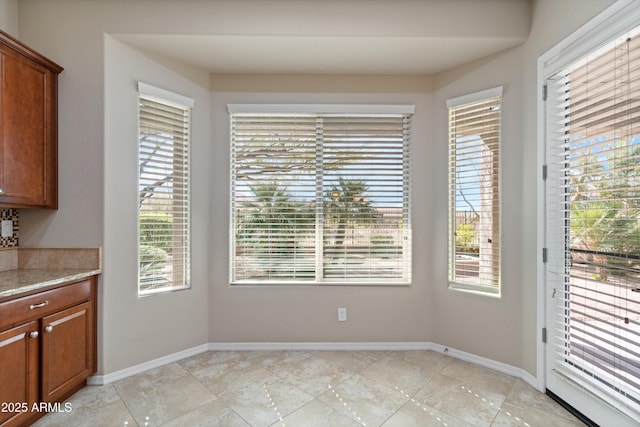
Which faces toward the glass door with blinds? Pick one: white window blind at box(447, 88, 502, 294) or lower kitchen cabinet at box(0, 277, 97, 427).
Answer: the lower kitchen cabinet

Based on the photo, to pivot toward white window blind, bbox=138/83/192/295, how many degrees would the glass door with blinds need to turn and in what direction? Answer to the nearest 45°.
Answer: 0° — it already faces it

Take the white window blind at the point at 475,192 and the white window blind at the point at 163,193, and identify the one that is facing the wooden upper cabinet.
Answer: the white window blind at the point at 475,192

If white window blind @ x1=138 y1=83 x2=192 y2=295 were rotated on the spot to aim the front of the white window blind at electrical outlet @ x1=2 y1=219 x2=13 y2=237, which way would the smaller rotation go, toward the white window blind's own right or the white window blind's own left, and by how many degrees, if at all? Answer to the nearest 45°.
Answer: approximately 135° to the white window blind's own right

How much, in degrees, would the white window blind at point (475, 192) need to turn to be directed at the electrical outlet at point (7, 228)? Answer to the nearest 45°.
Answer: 0° — it already faces it

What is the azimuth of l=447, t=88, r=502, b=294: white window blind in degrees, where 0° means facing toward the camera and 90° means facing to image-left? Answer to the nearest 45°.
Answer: approximately 45°

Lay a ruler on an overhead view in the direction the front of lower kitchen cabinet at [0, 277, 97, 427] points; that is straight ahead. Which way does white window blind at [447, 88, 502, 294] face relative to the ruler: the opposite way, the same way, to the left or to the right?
the opposite way

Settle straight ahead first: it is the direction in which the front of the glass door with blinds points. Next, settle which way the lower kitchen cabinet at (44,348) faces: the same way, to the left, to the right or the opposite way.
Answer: the opposite way

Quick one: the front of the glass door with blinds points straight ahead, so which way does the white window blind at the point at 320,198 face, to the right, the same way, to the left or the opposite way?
to the left

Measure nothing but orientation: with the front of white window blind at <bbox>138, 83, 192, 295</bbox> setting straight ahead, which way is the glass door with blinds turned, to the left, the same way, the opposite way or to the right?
the opposite way

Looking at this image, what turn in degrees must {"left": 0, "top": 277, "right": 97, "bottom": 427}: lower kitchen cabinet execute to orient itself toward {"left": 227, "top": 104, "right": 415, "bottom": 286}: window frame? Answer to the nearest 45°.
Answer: approximately 45° to its left

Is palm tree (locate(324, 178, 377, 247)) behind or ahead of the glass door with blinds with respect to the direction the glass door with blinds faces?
ahead
